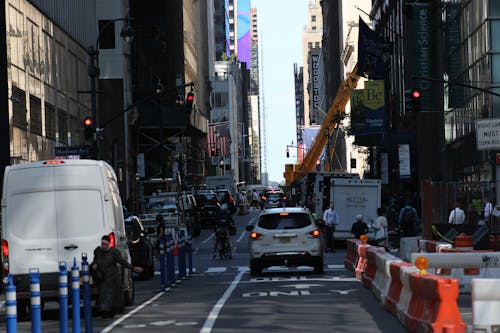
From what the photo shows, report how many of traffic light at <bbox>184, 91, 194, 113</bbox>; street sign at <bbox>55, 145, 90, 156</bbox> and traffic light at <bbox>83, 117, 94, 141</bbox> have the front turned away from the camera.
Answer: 0

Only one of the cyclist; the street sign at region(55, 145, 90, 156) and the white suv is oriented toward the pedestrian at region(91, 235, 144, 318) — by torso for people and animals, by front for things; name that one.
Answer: the street sign

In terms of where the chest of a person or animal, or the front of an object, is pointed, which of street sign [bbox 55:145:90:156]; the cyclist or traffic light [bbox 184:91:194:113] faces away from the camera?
the cyclist

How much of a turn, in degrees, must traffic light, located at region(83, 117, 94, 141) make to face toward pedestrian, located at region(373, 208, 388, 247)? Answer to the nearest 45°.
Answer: approximately 90° to its left

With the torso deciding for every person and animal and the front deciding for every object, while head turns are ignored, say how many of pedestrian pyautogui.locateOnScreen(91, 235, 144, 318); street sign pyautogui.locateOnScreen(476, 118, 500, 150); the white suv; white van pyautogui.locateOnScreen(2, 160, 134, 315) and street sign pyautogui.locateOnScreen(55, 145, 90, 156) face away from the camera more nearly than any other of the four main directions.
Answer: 2

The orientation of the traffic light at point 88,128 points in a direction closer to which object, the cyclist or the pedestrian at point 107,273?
the pedestrian

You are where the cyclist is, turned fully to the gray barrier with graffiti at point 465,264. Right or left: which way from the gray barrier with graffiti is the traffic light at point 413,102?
left

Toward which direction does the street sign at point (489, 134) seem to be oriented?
toward the camera

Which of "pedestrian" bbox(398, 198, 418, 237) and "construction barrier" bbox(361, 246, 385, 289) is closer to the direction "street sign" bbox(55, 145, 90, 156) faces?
the construction barrier

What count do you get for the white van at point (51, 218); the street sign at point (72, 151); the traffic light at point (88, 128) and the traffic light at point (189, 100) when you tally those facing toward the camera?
3

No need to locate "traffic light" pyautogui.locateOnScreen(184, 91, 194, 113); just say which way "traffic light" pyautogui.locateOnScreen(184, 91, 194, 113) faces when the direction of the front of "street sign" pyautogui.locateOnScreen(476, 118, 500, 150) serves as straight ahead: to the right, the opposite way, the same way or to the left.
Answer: the same way

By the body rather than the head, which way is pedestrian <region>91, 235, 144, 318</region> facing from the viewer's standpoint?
toward the camera

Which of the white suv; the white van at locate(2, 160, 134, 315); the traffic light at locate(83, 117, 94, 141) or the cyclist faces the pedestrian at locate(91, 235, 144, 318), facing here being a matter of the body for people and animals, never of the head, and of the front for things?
the traffic light

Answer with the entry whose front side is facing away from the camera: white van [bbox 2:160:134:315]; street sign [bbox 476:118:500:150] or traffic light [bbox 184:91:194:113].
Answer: the white van

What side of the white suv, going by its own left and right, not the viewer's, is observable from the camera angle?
back

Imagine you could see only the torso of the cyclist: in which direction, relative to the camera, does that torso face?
away from the camera

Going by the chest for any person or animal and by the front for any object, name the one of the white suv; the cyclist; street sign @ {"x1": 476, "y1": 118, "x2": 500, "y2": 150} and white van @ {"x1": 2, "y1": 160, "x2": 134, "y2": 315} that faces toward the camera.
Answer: the street sign

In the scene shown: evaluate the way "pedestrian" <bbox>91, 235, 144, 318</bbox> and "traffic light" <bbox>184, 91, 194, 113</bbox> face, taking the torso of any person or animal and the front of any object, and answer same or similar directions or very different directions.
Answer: same or similar directions

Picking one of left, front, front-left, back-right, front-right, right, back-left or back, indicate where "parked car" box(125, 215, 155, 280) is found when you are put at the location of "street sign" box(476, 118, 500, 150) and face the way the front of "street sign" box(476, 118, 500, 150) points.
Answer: right
